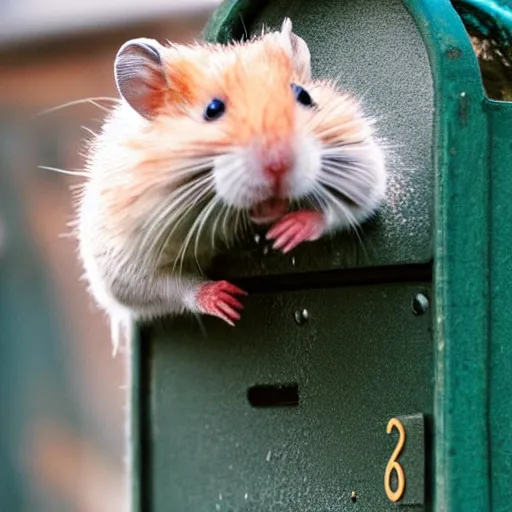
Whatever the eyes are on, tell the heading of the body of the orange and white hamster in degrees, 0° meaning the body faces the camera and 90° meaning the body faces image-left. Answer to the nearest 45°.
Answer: approximately 315°
